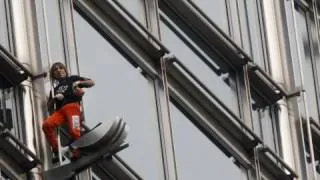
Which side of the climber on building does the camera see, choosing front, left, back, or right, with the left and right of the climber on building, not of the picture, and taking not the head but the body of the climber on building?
front
